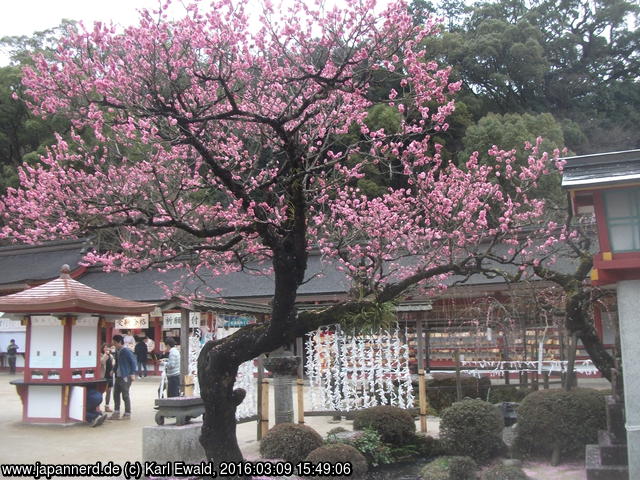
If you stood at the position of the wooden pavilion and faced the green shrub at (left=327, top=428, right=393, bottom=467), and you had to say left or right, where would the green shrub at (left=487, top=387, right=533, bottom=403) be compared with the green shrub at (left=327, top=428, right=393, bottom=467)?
left

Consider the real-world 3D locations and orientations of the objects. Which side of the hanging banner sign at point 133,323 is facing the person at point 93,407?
front

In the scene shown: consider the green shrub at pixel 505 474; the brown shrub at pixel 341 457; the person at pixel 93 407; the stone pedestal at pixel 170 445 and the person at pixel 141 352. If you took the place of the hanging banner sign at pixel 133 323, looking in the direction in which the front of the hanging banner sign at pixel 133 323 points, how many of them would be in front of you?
5

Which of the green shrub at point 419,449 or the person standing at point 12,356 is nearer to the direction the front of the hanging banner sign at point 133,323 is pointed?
the green shrub

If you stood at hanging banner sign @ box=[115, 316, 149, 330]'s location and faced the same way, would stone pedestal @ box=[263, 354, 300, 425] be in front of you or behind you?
in front

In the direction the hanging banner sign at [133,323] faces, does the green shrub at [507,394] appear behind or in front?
in front

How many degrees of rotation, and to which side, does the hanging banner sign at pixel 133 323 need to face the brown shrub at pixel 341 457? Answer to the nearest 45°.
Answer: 0° — it already faces it

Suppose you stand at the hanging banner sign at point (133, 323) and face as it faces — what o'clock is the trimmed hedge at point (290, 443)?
The trimmed hedge is roughly at 12 o'clock from the hanging banner sign.

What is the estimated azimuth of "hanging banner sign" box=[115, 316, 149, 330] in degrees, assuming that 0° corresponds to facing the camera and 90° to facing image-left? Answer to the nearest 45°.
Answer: approximately 0°

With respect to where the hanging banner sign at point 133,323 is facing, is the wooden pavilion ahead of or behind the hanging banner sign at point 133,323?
ahead
